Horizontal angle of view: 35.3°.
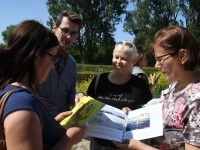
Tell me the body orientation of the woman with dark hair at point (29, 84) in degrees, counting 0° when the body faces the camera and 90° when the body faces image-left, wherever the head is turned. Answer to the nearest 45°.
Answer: approximately 270°

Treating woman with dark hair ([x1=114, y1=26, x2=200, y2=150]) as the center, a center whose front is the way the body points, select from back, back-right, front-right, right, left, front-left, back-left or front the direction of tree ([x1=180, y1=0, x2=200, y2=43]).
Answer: right

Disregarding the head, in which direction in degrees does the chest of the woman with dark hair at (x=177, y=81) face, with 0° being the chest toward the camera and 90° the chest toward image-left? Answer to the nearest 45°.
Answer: approximately 90°

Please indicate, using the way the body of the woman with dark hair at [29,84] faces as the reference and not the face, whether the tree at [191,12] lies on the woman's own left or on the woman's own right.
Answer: on the woman's own left

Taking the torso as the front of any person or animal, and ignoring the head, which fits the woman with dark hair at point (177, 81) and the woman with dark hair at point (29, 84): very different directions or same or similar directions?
very different directions

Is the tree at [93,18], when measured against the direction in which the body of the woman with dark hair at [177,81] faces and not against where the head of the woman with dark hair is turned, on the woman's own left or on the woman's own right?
on the woman's own right

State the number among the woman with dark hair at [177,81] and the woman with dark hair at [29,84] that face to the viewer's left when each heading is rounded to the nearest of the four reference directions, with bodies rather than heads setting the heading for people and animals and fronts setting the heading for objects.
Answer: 1

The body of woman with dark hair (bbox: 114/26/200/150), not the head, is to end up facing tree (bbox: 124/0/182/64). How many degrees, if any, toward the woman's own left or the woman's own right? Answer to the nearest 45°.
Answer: approximately 90° to the woman's own right

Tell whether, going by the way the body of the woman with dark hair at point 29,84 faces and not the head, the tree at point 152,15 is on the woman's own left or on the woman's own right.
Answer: on the woman's own left
